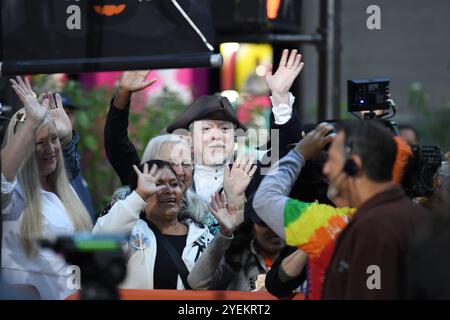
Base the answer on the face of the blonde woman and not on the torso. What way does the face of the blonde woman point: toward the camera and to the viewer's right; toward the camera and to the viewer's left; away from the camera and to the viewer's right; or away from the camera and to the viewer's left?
toward the camera and to the viewer's right

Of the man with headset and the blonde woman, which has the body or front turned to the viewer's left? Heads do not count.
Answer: the man with headset

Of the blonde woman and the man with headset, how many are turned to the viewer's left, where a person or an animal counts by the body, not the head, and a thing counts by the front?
1

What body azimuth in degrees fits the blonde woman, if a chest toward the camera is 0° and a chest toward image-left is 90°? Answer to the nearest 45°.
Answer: approximately 315°

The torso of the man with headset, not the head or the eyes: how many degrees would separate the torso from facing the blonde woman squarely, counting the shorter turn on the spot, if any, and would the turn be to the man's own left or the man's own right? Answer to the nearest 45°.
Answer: approximately 45° to the man's own right

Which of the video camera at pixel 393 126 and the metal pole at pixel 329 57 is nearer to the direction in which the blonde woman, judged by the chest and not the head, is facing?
the video camera

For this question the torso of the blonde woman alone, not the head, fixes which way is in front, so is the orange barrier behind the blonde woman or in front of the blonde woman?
in front

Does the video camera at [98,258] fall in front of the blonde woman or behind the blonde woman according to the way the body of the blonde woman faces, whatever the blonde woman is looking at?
in front

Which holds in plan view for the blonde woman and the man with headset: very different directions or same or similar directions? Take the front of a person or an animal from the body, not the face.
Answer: very different directions

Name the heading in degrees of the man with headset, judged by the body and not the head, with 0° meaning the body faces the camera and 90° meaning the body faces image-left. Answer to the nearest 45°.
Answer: approximately 90°

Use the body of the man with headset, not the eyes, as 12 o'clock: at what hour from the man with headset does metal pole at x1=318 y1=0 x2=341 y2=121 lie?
The metal pole is roughly at 3 o'clock from the man with headset.

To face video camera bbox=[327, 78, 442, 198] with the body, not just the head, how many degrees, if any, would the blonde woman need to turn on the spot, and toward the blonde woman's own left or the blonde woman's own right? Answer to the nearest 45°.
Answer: approximately 45° to the blonde woman's own left
